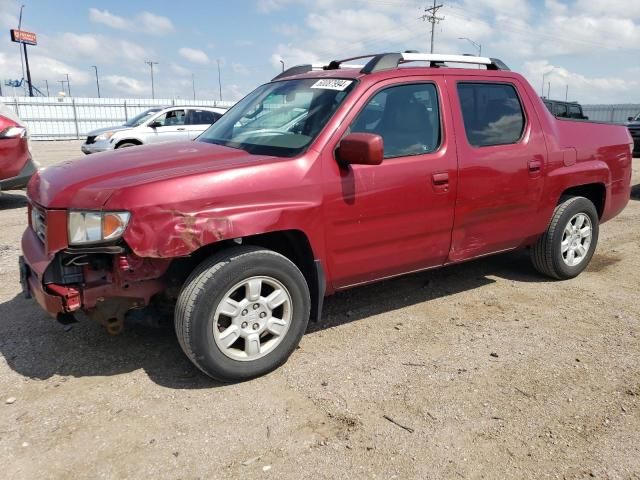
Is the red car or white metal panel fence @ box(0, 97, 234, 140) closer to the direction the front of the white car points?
the red car

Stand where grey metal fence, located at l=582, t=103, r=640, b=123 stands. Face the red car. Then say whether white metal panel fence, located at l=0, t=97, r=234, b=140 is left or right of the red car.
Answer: right

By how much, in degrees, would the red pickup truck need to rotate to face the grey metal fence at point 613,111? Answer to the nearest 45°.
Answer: approximately 180°

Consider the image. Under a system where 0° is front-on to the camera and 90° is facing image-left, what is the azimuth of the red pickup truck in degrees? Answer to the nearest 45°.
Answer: approximately 45°

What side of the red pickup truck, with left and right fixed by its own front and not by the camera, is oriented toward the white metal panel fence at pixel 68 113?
right

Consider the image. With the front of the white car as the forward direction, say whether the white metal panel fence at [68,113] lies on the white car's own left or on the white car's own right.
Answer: on the white car's own right
